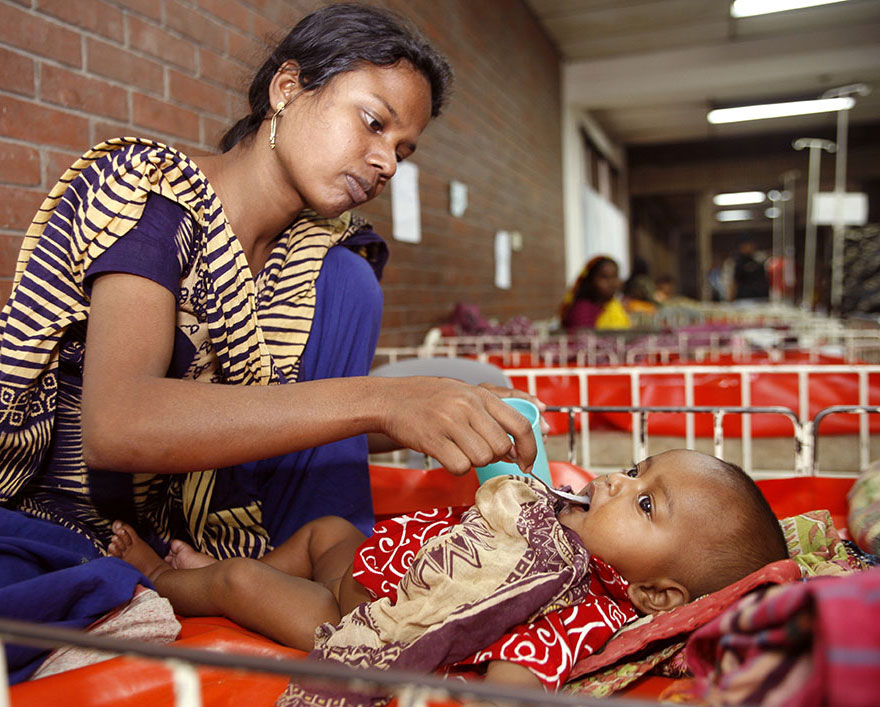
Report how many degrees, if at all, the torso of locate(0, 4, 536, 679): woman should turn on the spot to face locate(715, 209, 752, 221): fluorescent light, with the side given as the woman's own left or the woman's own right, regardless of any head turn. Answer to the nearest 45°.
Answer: approximately 90° to the woman's own left

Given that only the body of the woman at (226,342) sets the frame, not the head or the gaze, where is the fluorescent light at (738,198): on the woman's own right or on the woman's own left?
on the woman's own left

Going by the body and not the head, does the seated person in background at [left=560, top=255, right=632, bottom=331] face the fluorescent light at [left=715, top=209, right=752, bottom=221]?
no

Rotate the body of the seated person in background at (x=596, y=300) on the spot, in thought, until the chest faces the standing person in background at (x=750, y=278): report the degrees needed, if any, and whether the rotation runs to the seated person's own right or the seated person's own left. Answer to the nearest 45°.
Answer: approximately 135° to the seated person's own left

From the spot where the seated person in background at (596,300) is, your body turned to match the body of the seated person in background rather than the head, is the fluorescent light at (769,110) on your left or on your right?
on your left

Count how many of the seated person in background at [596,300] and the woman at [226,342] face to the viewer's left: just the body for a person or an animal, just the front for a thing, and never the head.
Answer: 0

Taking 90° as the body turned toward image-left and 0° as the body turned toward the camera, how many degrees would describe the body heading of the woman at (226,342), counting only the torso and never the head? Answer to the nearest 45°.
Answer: approximately 315°

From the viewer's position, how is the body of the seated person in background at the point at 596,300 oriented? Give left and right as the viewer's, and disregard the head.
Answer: facing the viewer and to the right of the viewer

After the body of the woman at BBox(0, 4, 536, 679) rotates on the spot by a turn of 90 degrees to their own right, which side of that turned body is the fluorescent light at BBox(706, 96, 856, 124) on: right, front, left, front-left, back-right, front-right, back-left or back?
back

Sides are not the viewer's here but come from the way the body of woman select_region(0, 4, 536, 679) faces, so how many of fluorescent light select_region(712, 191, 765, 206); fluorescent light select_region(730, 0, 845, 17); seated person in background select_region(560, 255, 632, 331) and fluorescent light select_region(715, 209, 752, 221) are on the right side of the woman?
0

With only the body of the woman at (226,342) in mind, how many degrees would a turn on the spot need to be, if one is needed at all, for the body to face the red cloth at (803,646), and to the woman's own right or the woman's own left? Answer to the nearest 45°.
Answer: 0° — they already face it

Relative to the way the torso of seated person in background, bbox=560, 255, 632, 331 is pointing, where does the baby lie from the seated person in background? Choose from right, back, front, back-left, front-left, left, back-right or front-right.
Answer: front-right

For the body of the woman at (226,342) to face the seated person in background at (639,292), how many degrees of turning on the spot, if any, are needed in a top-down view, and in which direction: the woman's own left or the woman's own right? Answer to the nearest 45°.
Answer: approximately 90° to the woman's own left

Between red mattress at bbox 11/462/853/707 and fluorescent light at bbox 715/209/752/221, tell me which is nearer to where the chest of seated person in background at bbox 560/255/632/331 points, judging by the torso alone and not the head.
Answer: the red mattress
